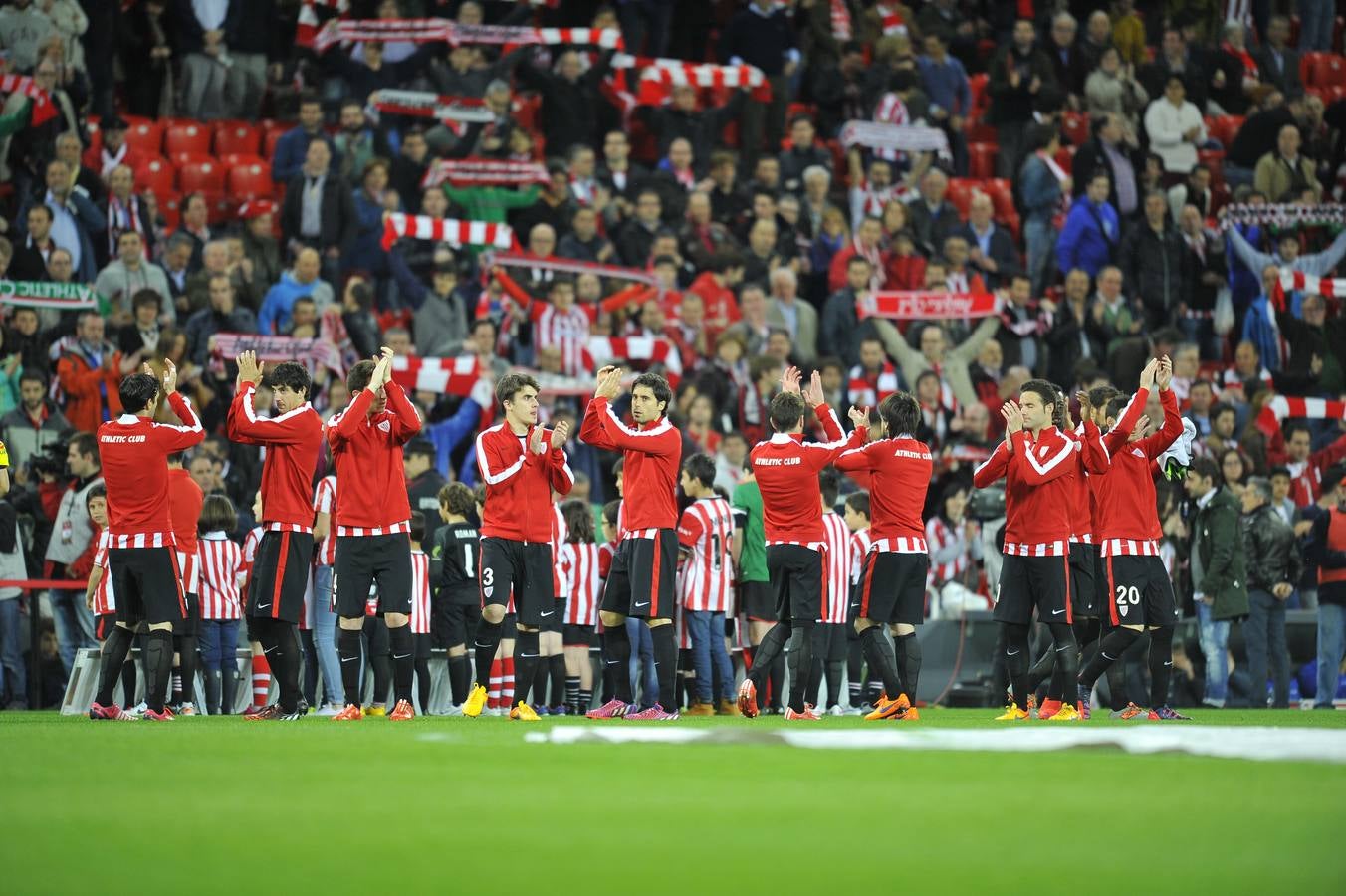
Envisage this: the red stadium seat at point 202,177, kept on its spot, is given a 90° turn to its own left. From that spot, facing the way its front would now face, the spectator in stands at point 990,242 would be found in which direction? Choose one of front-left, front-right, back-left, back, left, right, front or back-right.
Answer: front

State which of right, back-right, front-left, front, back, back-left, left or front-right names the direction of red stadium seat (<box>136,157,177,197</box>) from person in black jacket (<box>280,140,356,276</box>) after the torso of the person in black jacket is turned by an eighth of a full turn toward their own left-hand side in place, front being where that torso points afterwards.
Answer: back

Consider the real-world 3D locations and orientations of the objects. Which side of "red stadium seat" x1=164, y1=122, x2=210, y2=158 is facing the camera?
front

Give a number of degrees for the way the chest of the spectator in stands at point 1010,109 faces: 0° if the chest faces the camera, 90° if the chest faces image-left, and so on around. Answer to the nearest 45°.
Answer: approximately 0°

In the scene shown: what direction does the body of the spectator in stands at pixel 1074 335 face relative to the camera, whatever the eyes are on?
toward the camera

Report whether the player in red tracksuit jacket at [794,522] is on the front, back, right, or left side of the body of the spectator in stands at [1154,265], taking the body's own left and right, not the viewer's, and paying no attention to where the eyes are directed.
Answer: front

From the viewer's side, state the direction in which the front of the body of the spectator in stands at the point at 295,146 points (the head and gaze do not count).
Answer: toward the camera

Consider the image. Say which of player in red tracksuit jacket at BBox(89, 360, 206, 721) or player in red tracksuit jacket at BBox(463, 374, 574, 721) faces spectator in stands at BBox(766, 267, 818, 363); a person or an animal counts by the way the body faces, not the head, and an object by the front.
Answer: player in red tracksuit jacket at BBox(89, 360, 206, 721)

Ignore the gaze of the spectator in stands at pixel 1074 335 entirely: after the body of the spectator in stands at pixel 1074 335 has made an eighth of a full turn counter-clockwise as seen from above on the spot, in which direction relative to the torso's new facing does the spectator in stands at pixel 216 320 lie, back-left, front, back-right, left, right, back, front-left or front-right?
right

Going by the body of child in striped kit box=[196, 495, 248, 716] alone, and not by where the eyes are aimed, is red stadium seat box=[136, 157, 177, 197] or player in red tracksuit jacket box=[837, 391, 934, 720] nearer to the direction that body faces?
the red stadium seat

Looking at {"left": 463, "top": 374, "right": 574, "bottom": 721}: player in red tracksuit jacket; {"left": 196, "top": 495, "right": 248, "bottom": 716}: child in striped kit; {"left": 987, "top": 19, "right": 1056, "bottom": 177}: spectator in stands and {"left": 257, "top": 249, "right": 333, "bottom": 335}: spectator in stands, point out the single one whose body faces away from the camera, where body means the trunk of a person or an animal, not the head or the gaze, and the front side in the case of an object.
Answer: the child in striped kit

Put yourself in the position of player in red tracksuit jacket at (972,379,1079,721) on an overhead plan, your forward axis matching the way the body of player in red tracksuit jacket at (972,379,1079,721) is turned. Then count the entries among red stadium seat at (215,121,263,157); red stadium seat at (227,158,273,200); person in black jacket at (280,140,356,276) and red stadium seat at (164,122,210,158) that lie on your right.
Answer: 4

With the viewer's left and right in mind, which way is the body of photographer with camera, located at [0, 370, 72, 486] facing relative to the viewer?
facing the viewer

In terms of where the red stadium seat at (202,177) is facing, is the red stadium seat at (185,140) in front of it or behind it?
behind
